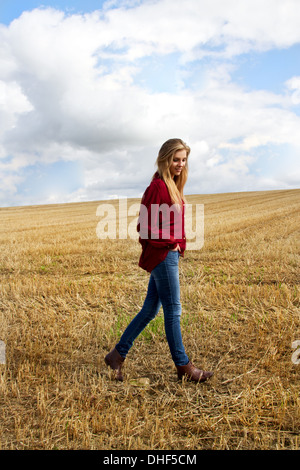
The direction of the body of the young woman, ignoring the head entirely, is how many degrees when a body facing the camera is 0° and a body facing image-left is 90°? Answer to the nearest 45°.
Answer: approximately 270°
